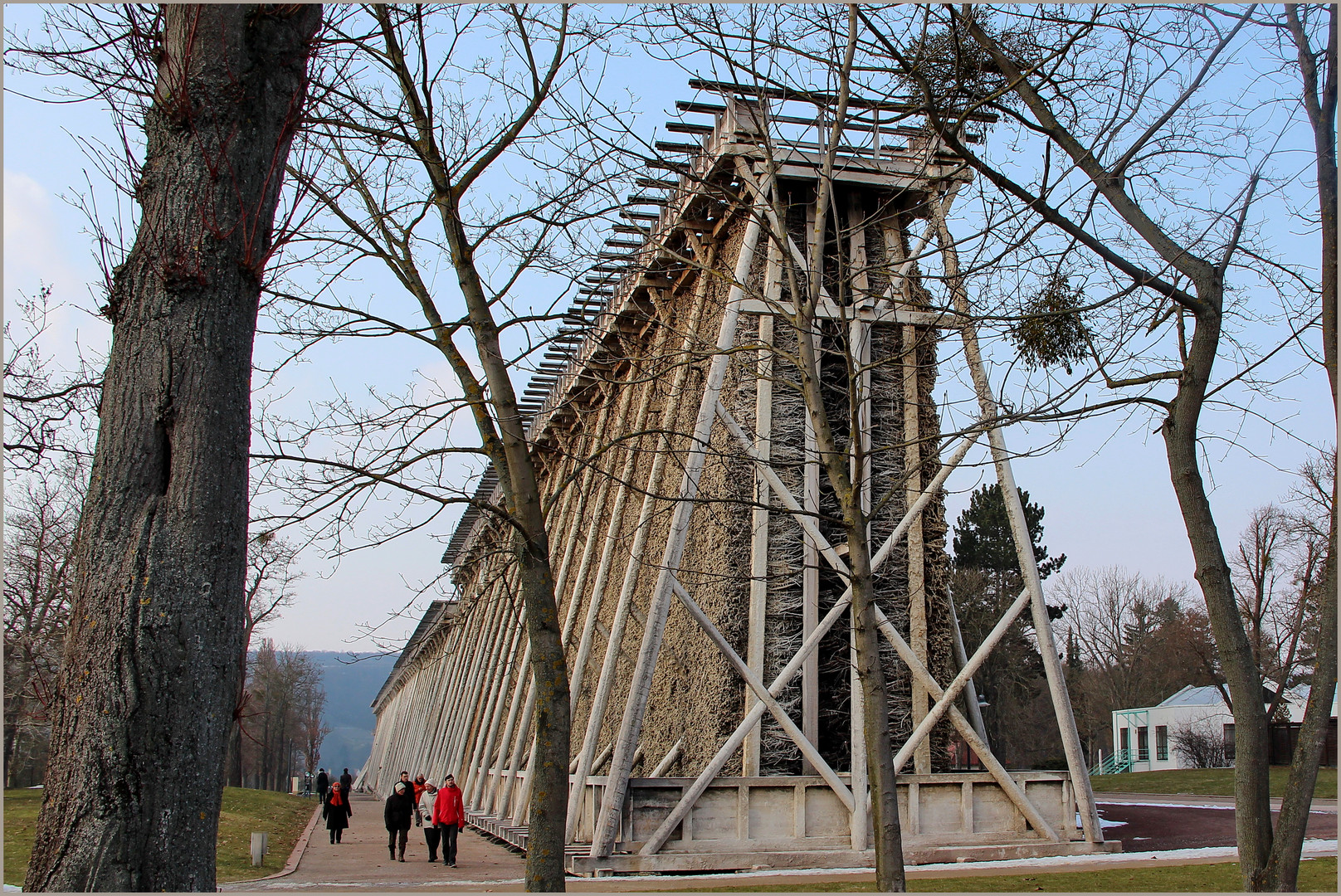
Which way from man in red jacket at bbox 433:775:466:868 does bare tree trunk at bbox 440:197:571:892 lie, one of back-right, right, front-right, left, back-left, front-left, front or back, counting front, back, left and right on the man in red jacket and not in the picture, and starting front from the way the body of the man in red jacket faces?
front

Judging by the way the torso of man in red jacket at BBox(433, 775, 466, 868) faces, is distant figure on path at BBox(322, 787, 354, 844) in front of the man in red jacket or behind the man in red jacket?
behind

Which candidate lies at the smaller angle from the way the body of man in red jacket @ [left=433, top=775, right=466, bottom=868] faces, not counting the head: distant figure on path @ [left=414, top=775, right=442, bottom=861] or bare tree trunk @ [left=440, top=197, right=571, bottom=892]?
the bare tree trunk

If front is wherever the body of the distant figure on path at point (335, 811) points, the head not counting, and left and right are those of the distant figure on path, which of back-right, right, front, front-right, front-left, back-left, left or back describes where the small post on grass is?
front

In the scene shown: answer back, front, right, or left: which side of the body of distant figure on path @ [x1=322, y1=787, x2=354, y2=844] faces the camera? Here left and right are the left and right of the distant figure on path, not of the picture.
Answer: front

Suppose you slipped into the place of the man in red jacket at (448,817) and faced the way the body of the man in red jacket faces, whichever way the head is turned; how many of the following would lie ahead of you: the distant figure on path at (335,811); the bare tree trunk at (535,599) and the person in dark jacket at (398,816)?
1

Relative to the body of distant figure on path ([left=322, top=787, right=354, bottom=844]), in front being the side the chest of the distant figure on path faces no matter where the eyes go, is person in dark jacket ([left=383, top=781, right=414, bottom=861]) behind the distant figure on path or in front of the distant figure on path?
in front

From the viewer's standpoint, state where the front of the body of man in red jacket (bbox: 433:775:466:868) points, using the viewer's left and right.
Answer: facing the viewer

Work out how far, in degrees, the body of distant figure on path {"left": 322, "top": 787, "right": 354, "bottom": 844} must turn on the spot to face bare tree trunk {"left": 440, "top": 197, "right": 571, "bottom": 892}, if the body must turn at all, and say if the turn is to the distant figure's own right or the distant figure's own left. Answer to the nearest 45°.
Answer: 0° — they already face it

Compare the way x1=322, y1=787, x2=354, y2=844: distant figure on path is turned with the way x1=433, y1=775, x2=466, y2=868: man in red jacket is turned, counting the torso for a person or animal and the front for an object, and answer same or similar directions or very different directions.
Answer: same or similar directions

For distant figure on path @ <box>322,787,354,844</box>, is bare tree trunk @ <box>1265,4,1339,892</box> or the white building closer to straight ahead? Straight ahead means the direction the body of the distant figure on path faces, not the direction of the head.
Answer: the bare tree trunk

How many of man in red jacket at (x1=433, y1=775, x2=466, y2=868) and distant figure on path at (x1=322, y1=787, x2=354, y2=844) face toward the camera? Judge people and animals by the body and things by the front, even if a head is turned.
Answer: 2

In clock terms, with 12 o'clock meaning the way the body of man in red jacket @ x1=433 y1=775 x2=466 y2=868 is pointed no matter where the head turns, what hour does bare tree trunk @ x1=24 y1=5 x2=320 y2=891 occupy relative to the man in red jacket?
The bare tree trunk is roughly at 12 o'clock from the man in red jacket.

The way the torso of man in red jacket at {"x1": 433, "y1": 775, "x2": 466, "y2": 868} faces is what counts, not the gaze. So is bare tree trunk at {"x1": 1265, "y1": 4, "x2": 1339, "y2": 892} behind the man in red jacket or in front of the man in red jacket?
in front

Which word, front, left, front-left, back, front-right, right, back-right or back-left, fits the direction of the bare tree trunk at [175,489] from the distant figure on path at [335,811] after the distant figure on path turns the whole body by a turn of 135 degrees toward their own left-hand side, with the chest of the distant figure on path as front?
back-right
